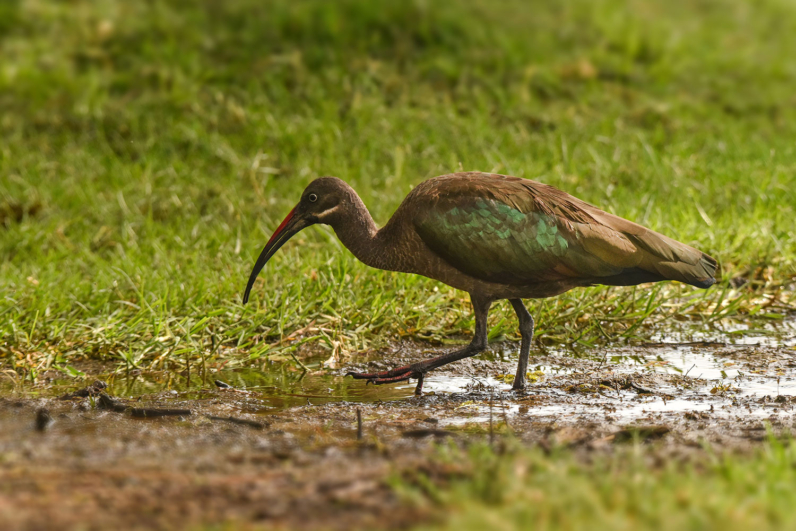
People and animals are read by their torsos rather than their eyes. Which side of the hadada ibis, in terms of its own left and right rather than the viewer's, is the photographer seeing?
left
